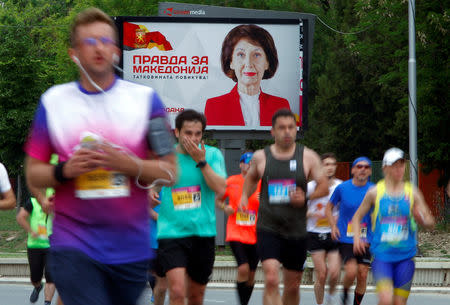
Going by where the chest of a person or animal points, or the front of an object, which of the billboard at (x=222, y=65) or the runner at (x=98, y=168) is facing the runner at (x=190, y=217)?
the billboard

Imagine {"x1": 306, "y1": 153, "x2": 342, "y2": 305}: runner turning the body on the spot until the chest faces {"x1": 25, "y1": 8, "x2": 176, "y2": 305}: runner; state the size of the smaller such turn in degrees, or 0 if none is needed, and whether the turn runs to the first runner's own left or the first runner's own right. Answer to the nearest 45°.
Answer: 0° — they already face them

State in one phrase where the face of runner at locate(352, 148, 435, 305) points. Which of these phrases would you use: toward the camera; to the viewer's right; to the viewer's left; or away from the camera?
toward the camera

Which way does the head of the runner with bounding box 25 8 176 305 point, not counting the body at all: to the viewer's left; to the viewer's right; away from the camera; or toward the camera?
toward the camera

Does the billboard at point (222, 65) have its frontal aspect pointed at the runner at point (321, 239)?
yes

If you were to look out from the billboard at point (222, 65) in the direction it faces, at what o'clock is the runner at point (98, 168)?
The runner is roughly at 12 o'clock from the billboard.

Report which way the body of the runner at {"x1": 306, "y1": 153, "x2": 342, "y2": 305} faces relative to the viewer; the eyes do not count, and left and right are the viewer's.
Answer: facing the viewer

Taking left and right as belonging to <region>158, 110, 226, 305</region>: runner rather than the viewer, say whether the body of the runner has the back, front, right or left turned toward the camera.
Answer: front

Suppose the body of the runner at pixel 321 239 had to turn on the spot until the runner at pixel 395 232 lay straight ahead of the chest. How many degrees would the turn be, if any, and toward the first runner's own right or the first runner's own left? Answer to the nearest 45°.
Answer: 0° — they already face them

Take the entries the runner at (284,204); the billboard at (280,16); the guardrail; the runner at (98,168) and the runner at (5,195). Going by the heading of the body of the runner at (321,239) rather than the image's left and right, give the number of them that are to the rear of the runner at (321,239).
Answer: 2

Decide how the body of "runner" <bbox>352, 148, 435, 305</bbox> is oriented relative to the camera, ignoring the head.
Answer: toward the camera

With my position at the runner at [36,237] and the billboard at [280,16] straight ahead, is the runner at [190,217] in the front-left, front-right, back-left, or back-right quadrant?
back-right
